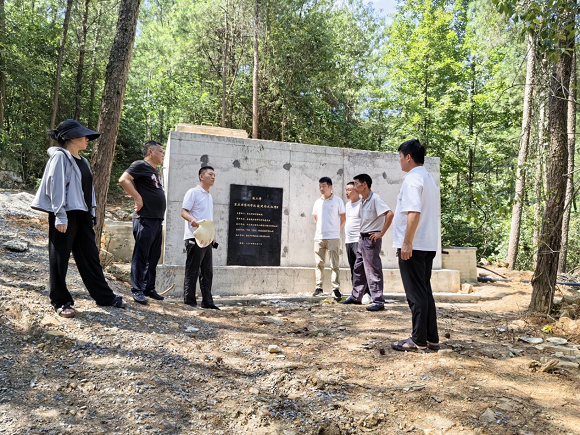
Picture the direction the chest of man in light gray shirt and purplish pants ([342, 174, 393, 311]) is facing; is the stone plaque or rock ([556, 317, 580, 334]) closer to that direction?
the stone plaque

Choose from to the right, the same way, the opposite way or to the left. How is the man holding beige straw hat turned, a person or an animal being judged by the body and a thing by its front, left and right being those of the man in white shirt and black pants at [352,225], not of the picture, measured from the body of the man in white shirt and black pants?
to the left

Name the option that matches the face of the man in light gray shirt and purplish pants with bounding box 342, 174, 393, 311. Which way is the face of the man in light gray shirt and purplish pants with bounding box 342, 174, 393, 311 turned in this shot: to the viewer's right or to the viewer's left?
to the viewer's left

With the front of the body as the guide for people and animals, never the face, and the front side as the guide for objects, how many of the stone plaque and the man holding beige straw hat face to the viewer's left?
0

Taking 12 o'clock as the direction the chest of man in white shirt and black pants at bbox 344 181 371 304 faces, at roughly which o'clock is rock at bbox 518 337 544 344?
The rock is roughly at 9 o'clock from the man in white shirt and black pants.

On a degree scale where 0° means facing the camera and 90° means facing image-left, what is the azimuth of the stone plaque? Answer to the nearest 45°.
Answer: approximately 0°

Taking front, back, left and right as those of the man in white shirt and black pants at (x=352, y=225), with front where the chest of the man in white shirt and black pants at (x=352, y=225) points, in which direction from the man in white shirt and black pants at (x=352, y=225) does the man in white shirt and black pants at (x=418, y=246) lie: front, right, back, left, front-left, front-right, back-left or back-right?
front-left
